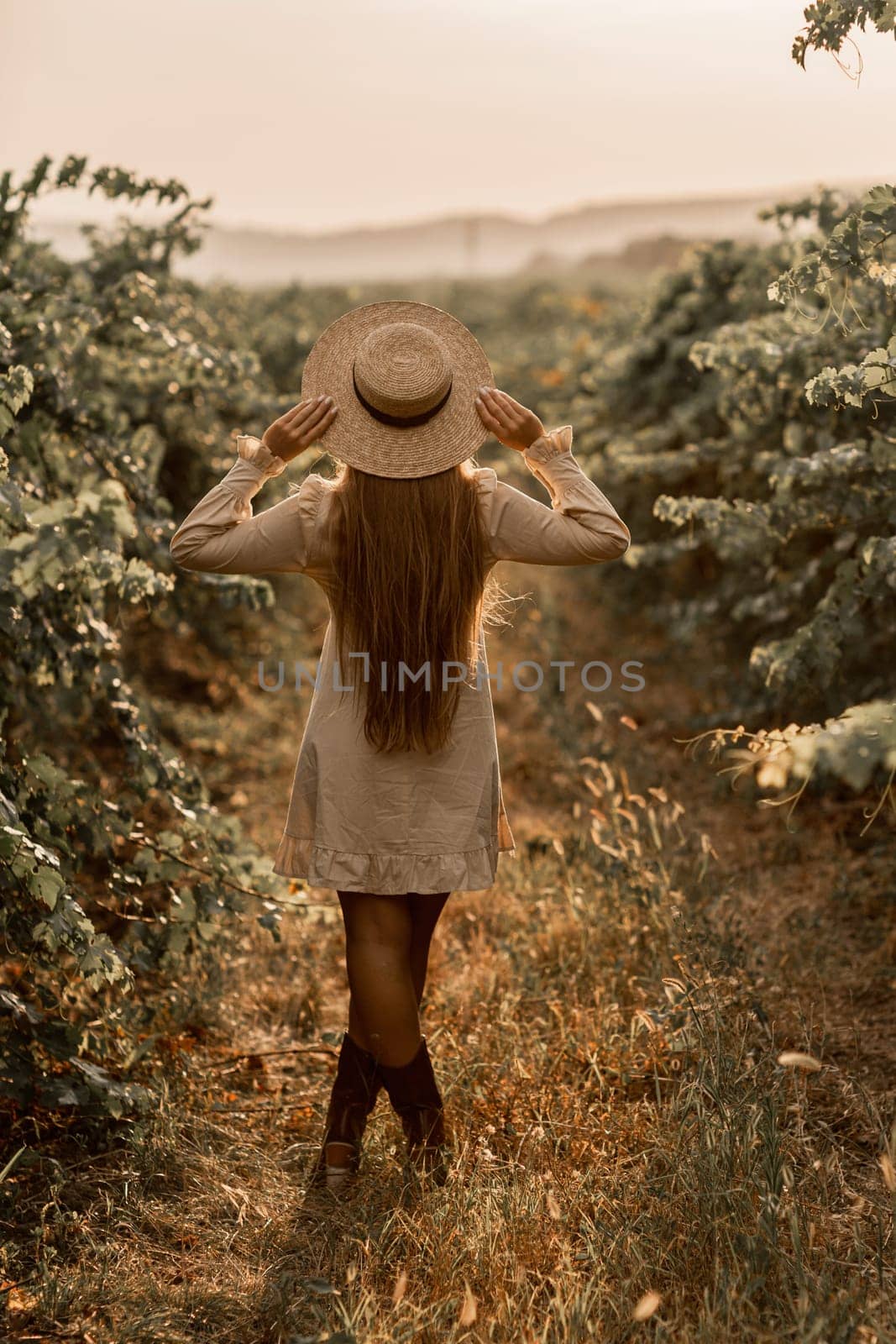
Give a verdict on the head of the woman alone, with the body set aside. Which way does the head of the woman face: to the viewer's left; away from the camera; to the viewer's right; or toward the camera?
away from the camera

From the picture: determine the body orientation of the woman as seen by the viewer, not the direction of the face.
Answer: away from the camera
